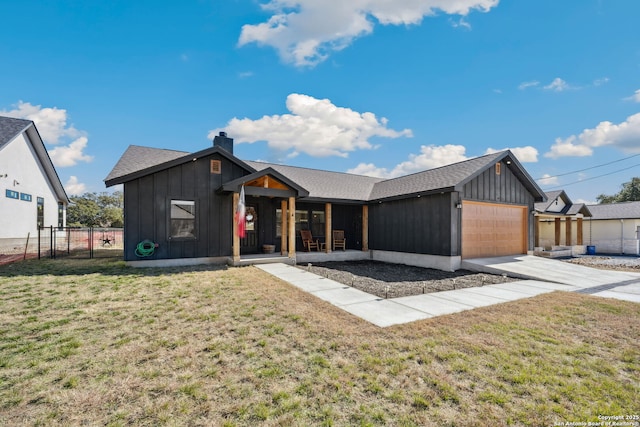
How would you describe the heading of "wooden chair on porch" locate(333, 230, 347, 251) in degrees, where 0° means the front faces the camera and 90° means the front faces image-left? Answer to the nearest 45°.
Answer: approximately 0°

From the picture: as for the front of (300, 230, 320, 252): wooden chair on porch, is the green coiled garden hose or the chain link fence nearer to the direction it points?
the green coiled garden hose

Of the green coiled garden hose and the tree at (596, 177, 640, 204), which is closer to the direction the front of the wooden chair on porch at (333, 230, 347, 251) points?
the green coiled garden hose

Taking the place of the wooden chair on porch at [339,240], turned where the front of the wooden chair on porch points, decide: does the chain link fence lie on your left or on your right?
on your right

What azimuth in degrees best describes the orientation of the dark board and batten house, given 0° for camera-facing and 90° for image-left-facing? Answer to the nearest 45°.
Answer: approximately 315°
